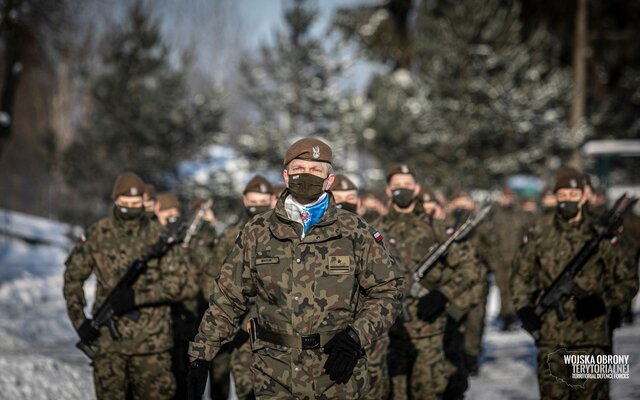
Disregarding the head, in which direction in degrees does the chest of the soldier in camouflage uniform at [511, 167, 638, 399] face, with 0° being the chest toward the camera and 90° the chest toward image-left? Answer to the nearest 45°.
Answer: approximately 0°

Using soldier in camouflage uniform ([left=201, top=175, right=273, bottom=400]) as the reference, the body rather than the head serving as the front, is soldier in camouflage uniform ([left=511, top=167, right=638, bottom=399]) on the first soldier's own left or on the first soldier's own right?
on the first soldier's own left

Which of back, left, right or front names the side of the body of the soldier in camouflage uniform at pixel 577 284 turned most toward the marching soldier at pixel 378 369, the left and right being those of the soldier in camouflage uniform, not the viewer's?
right

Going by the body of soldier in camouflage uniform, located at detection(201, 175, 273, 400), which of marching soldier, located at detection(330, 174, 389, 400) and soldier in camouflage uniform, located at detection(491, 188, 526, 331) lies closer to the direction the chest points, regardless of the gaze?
the marching soldier

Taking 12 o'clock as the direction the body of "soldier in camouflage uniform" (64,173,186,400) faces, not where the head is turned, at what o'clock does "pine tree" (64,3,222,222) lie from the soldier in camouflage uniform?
The pine tree is roughly at 6 o'clock from the soldier in camouflage uniform.

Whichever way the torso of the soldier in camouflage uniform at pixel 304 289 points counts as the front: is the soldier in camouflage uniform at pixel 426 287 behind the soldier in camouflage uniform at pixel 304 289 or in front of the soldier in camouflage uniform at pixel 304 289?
behind

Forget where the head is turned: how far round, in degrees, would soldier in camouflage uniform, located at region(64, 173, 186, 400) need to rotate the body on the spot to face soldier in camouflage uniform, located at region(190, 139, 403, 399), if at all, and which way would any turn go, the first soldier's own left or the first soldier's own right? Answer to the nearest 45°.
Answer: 0° — they already face them
